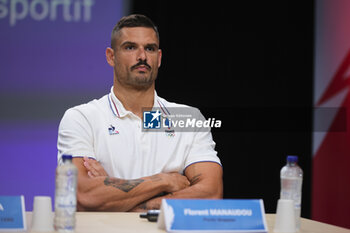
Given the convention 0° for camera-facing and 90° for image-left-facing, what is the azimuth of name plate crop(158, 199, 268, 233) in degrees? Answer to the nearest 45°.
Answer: approximately 0°

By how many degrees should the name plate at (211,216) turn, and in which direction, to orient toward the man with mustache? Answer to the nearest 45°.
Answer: approximately 180°

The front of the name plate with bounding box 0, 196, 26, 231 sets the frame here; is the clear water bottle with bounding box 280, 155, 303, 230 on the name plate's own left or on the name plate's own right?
on the name plate's own left

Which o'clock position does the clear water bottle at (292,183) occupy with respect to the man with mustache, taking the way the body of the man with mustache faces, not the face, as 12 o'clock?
The clear water bottle is roughly at 11 o'clock from the man with mustache.

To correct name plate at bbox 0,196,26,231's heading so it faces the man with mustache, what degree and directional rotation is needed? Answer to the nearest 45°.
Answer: approximately 135° to its left

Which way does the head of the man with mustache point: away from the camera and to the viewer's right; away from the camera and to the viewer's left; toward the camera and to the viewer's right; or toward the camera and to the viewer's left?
toward the camera and to the viewer's right
